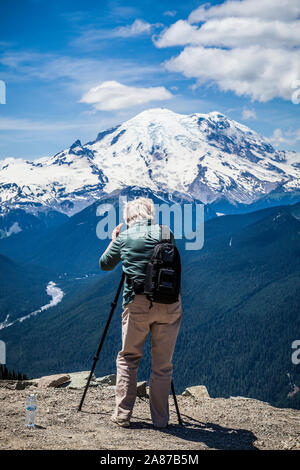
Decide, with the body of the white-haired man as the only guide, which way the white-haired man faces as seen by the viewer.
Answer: away from the camera

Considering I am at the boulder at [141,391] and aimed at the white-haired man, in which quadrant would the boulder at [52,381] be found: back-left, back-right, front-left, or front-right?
back-right

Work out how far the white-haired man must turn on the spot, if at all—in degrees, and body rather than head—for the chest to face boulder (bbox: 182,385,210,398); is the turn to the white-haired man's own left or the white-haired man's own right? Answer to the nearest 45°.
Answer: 0° — they already face it

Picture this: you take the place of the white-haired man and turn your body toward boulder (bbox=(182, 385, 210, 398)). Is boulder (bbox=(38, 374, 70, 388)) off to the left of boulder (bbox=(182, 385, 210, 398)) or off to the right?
left

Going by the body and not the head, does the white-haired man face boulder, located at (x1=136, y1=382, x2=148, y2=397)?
yes
